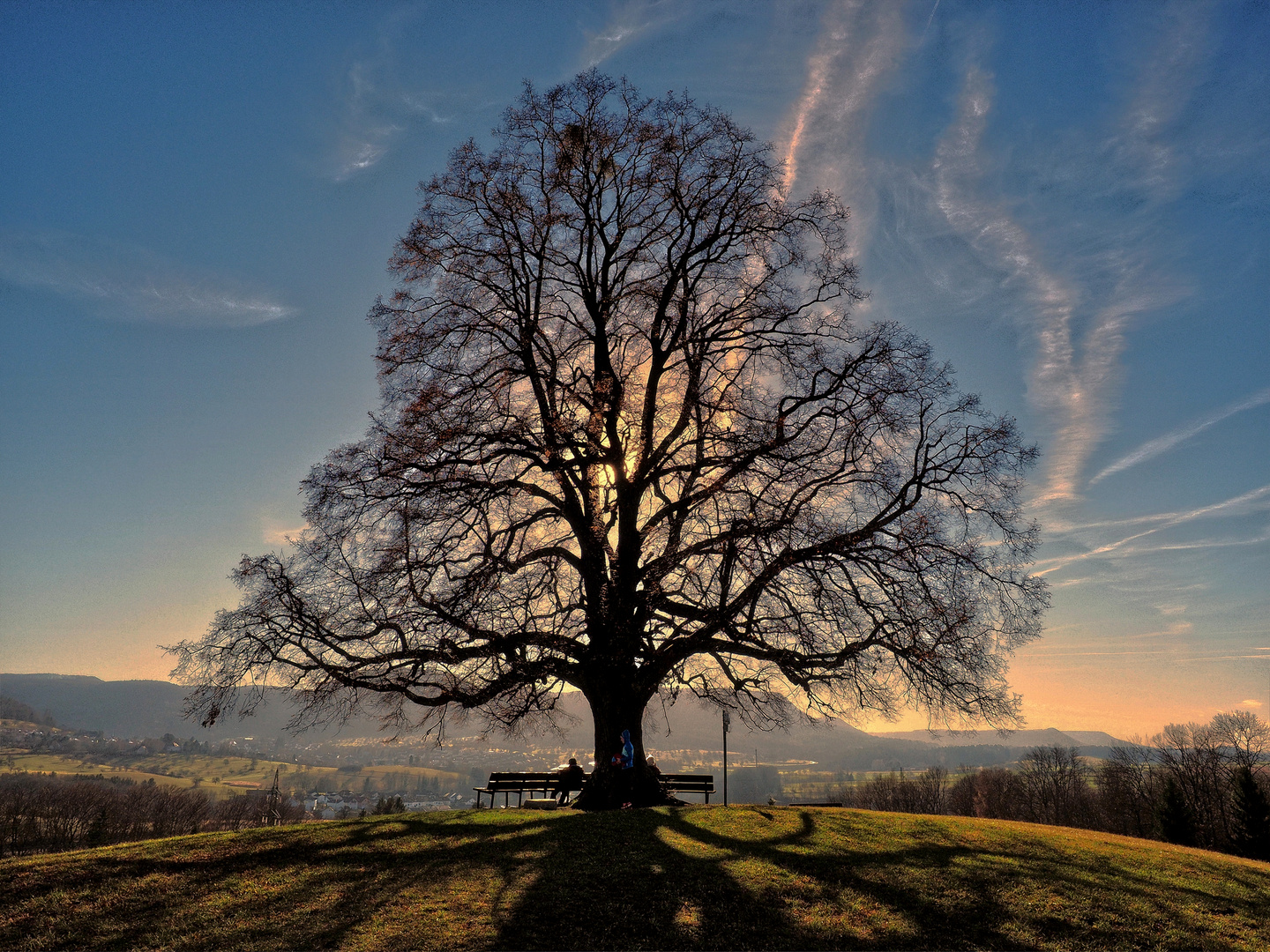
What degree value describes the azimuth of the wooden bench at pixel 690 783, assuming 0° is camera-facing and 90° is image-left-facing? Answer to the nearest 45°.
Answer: approximately 180°

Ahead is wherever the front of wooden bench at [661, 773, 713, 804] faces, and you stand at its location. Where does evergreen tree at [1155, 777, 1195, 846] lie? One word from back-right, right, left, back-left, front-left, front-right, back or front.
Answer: front-right

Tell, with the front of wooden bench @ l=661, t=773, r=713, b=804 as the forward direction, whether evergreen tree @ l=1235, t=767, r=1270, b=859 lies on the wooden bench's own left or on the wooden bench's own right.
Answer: on the wooden bench's own right

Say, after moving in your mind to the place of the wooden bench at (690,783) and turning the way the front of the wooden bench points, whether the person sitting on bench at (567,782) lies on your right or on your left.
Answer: on your left

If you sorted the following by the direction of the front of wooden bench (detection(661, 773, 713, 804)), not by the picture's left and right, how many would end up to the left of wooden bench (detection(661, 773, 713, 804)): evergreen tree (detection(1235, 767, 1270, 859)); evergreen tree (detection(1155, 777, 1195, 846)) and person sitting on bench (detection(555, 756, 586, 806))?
1
